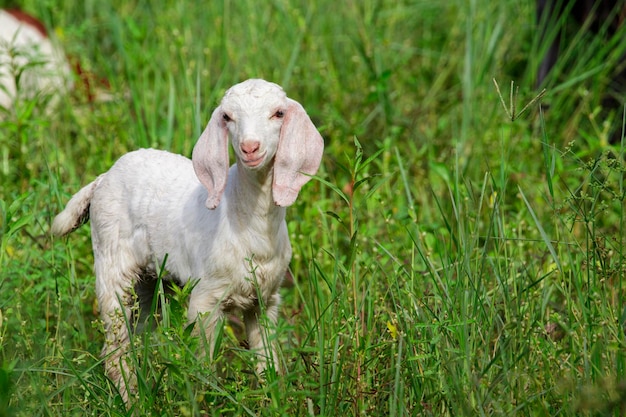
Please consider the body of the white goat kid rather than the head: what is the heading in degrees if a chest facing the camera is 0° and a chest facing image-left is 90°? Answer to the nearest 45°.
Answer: approximately 315°
